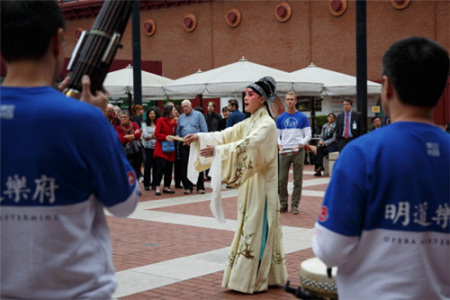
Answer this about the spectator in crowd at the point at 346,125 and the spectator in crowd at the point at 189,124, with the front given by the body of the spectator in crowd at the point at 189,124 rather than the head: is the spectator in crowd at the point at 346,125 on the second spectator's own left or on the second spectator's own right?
on the second spectator's own left

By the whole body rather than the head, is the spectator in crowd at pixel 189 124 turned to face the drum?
yes

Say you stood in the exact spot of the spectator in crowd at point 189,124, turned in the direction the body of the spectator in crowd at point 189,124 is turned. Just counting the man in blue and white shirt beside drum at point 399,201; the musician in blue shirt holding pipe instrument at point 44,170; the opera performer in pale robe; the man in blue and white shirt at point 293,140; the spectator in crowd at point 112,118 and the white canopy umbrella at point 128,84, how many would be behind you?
1

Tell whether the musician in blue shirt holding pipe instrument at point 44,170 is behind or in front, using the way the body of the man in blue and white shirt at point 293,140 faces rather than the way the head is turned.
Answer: in front

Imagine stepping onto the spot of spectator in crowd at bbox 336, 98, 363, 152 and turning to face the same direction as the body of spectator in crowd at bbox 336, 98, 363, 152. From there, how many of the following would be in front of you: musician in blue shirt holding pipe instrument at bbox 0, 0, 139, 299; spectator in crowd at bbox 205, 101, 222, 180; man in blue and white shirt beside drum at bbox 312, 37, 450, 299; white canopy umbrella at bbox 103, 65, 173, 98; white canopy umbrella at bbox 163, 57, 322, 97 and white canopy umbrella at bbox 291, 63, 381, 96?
2

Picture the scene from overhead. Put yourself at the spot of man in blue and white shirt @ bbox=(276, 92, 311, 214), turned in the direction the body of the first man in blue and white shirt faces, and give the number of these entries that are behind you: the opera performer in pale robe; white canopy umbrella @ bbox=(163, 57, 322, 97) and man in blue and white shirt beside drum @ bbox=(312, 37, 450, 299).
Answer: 1

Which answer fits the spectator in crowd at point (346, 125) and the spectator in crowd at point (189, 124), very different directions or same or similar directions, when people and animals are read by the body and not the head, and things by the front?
same or similar directions

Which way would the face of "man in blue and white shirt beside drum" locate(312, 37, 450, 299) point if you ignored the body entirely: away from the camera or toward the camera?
away from the camera

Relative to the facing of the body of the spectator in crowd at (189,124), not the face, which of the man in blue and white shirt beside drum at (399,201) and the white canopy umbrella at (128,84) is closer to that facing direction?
the man in blue and white shirt beside drum

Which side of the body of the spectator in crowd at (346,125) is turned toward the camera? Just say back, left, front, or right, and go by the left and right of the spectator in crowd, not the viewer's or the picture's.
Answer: front

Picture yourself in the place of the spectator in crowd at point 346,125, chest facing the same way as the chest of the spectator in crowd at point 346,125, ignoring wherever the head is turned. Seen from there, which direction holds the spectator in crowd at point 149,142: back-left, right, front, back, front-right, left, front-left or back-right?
right

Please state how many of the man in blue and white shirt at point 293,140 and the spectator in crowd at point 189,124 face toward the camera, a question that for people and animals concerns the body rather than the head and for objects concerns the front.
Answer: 2

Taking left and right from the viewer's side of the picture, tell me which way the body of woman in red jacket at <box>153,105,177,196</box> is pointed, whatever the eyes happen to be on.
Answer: facing the viewer and to the right of the viewer

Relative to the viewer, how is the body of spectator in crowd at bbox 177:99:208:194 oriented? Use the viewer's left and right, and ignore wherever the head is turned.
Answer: facing the viewer

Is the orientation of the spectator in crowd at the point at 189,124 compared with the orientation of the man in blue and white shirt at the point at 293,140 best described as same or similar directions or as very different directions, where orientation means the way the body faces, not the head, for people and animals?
same or similar directions

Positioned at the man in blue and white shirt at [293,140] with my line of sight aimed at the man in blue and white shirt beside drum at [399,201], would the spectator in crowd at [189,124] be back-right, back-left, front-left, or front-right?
back-right
